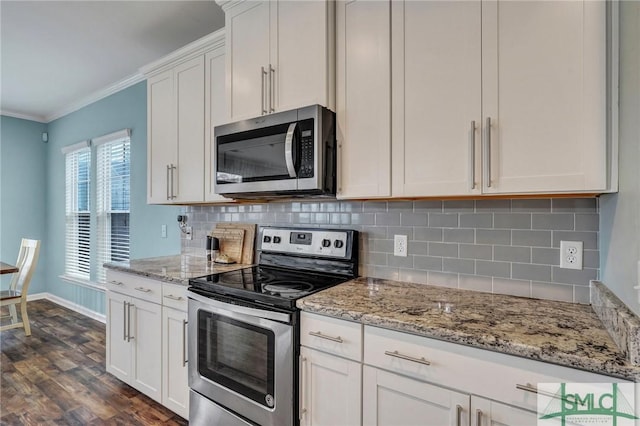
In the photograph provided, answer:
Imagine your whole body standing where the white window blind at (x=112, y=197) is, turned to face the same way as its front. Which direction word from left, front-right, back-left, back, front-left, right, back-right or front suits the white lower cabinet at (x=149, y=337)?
front-left

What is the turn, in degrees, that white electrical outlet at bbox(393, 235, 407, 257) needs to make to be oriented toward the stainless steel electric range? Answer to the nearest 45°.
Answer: approximately 45° to its right

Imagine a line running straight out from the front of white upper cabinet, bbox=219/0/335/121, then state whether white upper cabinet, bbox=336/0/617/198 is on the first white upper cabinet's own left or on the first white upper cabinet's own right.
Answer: on the first white upper cabinet's own left

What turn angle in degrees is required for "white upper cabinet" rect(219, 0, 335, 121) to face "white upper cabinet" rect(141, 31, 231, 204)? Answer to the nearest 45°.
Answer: approximately 90° to its right

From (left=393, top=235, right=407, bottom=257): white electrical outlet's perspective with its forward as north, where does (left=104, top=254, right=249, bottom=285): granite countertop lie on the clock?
The granite countertop is roughly at 3 o'clock from the white electrical outlet.

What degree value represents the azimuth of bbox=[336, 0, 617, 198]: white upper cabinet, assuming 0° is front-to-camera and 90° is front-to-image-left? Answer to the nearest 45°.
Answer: approximately 0°

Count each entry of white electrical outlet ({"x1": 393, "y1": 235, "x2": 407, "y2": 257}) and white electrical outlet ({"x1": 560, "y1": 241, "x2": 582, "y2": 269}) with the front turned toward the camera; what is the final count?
2

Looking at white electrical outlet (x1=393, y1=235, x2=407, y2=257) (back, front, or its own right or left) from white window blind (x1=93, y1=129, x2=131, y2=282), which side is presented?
right

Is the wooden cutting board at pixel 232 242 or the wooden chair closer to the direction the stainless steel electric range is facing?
the wooden chair

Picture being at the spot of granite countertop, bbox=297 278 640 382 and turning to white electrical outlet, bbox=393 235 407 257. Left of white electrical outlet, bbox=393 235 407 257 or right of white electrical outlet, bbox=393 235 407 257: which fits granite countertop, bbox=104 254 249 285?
left
